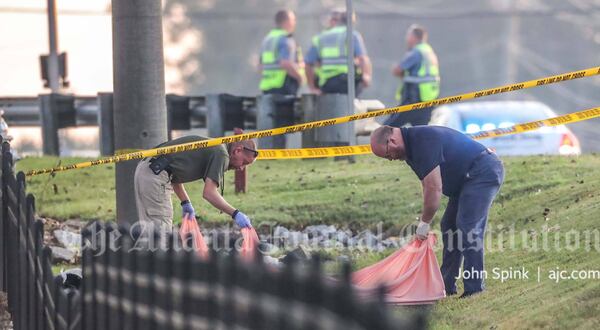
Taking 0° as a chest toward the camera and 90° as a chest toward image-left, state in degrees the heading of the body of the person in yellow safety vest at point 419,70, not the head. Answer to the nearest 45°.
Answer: approximately 90°

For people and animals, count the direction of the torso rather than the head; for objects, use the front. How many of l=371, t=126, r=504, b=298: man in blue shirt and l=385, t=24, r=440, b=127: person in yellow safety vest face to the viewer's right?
0

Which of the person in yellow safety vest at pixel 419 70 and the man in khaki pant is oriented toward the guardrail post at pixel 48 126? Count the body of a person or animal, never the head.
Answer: the person in yellow safety vest

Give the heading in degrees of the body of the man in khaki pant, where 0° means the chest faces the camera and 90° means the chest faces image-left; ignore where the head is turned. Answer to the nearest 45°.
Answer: approximately 270°

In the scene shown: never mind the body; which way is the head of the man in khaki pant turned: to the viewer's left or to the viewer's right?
to the viewer's right

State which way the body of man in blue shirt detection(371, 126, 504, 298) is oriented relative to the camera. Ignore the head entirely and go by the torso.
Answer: to the viewer's left

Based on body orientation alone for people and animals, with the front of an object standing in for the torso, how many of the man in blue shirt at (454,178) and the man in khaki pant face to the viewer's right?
1

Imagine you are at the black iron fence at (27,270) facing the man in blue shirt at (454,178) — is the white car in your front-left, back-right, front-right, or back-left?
front-left

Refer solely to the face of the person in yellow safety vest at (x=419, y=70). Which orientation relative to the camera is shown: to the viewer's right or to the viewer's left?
to the viewer's left
